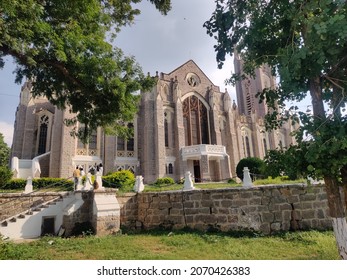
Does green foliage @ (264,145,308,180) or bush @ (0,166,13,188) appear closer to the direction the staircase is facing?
the bush

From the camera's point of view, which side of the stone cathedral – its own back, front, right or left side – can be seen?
front

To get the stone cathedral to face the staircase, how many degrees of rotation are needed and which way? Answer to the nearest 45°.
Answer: approximately 45° to its right

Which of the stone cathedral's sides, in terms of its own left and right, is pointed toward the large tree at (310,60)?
front

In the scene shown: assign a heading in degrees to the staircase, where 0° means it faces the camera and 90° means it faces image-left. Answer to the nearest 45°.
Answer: approximately 90°

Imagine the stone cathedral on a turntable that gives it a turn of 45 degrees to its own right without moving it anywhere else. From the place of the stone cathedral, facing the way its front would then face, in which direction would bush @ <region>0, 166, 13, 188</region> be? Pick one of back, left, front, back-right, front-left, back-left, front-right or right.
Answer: front

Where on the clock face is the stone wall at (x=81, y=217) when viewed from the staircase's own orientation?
The stone wall is roughly at 7 o'clock from the staircase.

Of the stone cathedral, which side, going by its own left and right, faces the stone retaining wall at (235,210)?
front

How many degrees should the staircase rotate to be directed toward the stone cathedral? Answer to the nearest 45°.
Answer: approximately 135° to its right

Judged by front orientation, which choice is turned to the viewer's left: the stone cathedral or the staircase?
the staircase

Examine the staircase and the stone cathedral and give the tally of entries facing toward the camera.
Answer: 1

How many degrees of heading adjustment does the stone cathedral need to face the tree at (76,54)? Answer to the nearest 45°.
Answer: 0° — it already faces it

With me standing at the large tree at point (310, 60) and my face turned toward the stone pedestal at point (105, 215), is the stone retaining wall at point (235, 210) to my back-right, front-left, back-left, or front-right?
front-right
